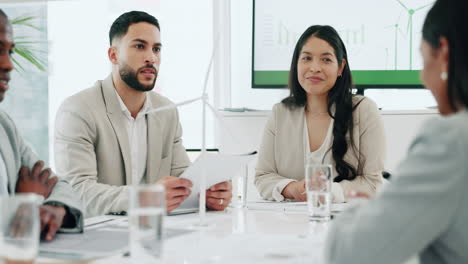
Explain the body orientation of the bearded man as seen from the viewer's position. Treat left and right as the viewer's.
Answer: facing the viewer and to the right of the viewer

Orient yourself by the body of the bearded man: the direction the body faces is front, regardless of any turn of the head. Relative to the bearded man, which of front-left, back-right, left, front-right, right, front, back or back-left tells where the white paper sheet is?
front

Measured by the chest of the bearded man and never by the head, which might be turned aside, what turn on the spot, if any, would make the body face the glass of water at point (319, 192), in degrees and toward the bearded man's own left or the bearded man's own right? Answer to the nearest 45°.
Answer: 0° — they already face it

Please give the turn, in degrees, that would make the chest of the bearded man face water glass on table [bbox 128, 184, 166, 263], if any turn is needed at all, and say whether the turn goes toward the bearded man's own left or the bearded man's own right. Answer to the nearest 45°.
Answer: approximately 45° to the bearded man's own right

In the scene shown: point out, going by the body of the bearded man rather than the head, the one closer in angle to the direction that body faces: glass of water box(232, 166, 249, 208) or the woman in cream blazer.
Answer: the glass of water

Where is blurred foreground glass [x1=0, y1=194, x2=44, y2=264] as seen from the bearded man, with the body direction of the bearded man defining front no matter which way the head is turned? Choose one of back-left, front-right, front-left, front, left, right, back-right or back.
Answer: front-right

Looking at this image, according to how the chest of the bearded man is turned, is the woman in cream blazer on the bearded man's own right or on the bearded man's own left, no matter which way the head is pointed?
on the bearded man's own left
